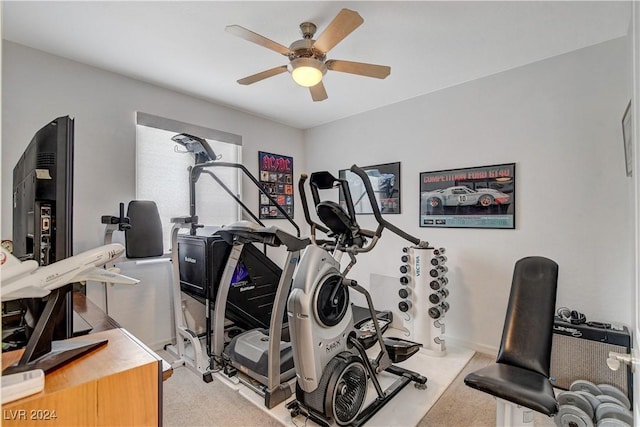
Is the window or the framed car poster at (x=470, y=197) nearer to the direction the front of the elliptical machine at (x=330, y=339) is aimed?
the window

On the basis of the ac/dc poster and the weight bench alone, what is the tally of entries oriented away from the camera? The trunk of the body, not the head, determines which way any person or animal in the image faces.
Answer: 0

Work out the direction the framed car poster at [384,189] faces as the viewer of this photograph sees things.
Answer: facing the viewer and to the left of the viewer

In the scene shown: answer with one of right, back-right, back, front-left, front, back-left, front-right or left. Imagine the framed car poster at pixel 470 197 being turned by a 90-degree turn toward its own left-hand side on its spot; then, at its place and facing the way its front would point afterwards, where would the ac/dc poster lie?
back-right

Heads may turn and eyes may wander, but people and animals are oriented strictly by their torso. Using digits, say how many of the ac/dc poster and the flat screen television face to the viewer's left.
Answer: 0

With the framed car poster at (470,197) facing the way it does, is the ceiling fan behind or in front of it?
in front

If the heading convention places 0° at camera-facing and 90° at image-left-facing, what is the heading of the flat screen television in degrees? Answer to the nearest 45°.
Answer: approximately 225°

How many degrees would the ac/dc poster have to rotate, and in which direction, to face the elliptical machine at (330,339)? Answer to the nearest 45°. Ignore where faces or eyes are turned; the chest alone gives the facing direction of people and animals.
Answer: approximately 45° to its right

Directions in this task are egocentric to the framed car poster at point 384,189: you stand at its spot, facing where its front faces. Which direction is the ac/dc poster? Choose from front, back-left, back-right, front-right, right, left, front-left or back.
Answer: front-right

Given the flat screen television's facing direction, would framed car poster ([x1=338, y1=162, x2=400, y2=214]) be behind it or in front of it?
in front
